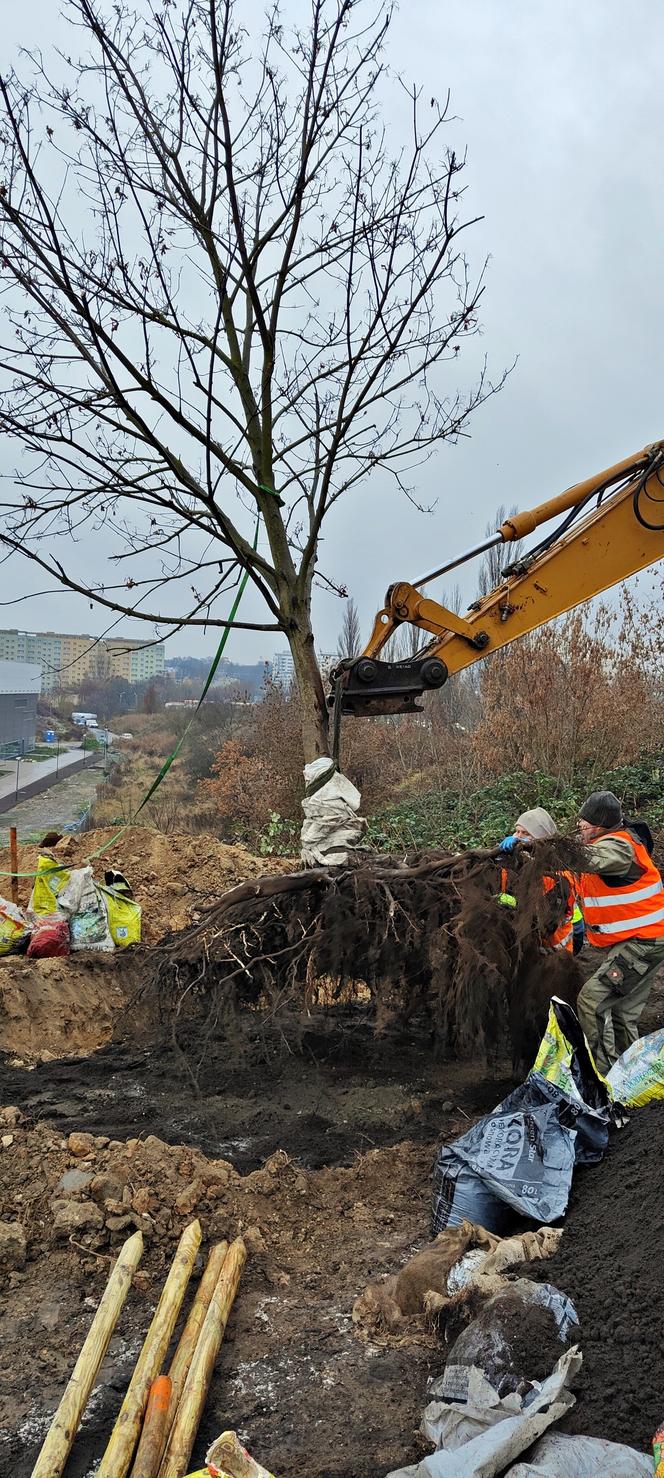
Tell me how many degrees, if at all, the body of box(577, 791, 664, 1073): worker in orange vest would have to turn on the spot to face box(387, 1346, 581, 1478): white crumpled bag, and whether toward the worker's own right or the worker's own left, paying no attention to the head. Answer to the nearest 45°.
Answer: approximately 90° to the worker's own left

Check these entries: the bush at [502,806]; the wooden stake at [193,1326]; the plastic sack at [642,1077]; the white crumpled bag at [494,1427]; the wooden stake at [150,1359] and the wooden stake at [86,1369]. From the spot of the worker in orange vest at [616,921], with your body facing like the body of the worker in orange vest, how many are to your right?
1

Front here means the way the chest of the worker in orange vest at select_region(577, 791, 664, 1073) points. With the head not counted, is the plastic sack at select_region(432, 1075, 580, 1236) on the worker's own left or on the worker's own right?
on the worker's own left

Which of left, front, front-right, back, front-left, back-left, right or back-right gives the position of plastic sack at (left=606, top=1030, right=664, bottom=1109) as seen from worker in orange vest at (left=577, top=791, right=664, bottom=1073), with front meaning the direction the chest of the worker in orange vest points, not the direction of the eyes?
left

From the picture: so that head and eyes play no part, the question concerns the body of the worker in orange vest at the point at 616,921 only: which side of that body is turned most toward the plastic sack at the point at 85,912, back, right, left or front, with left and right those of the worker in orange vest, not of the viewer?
front

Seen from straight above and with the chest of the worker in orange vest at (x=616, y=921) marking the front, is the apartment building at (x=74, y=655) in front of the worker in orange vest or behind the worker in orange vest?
in front

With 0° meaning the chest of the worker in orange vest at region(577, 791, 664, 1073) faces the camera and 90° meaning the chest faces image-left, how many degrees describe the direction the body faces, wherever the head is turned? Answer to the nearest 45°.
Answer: approximately 90°

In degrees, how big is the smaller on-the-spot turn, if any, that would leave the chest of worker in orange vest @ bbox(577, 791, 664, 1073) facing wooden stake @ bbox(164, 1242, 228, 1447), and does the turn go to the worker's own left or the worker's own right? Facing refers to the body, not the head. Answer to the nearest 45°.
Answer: approximately 45° to the worker's own left

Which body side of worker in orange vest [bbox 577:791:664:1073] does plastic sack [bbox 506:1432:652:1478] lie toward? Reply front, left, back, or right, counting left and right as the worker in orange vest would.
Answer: left

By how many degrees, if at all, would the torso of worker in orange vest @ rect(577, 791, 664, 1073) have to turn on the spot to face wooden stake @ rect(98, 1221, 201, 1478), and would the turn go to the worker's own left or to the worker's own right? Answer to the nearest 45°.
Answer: approximately 45° to the worker's own left

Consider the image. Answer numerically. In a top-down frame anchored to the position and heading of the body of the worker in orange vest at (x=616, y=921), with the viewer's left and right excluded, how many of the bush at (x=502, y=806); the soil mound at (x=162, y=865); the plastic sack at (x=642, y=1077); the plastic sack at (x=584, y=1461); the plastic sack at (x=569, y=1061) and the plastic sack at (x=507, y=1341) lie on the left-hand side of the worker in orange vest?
4

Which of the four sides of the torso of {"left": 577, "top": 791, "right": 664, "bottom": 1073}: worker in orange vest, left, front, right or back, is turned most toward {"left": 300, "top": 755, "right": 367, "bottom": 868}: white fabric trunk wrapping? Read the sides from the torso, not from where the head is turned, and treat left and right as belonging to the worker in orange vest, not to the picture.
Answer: front

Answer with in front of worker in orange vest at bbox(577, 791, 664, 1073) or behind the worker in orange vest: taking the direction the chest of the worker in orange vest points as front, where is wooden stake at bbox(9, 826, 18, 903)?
in front

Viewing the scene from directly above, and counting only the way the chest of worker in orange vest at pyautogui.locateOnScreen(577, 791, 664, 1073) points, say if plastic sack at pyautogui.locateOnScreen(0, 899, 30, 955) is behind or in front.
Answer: in front

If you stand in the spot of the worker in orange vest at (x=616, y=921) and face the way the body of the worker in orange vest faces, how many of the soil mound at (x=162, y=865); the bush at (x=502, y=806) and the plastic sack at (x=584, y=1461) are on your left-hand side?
1

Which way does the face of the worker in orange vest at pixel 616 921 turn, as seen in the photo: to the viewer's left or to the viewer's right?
to the viewer's left
